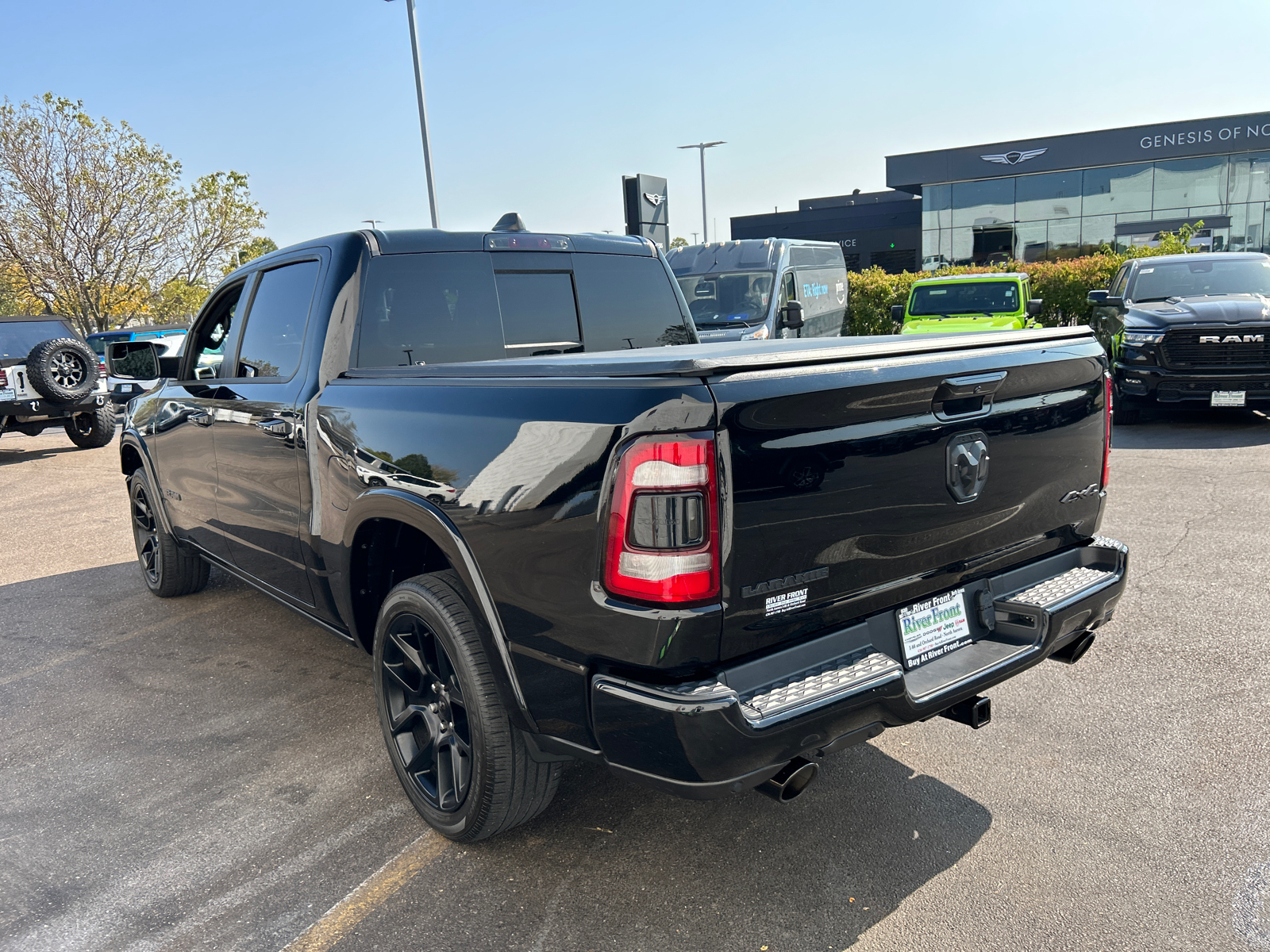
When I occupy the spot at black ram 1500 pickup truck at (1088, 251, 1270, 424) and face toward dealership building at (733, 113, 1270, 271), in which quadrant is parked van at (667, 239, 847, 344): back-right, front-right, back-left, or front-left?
front-left

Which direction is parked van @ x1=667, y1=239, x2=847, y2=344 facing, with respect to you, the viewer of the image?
facing the viewer and to the left of the viewer

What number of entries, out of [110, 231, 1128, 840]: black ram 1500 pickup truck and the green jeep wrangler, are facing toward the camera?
1

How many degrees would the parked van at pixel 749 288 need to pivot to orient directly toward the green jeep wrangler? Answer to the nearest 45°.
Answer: approximately 135° to its left

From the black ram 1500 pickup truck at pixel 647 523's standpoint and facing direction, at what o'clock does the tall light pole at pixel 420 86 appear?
The tall light pole is roughly at 1 o'clock from the black ram 1500 pickup truck.

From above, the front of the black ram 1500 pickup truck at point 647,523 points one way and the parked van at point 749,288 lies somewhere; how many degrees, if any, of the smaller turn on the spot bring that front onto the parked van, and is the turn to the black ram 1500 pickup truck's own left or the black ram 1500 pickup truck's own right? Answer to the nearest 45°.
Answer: approximately 45° to the black ram 1500 pickup truck's own right

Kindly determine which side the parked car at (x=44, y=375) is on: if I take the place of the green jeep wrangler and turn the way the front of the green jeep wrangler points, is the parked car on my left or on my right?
on my right

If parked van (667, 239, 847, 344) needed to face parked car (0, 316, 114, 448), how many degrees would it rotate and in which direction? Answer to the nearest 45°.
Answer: approximately 45° to its right

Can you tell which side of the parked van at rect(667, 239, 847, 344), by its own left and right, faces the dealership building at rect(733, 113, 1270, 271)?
back

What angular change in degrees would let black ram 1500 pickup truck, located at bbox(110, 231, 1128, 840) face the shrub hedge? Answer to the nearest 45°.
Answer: approximately 90° to its right

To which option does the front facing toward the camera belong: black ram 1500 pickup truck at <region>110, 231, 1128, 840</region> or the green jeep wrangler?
the green jeep wrangler

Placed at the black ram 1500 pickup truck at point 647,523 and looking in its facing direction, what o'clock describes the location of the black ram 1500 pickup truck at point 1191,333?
the black ram 1500 pickup truck at point 1191,333 is roughly at 3 o'clock from the black ram 1500 pickup truck at point 647,523.

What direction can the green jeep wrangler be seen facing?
toward the camera

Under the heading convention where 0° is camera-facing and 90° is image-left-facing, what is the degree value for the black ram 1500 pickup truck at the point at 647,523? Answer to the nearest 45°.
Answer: approximately 135°

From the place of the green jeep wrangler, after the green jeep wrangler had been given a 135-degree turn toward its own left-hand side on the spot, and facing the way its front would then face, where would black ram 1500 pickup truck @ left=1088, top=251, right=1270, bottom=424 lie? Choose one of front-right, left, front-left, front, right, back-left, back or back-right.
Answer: right

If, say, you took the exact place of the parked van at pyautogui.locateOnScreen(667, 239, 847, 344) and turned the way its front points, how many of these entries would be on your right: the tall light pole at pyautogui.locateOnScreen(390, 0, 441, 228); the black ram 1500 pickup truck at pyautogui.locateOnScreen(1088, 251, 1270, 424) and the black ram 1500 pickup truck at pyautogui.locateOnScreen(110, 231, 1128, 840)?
1
